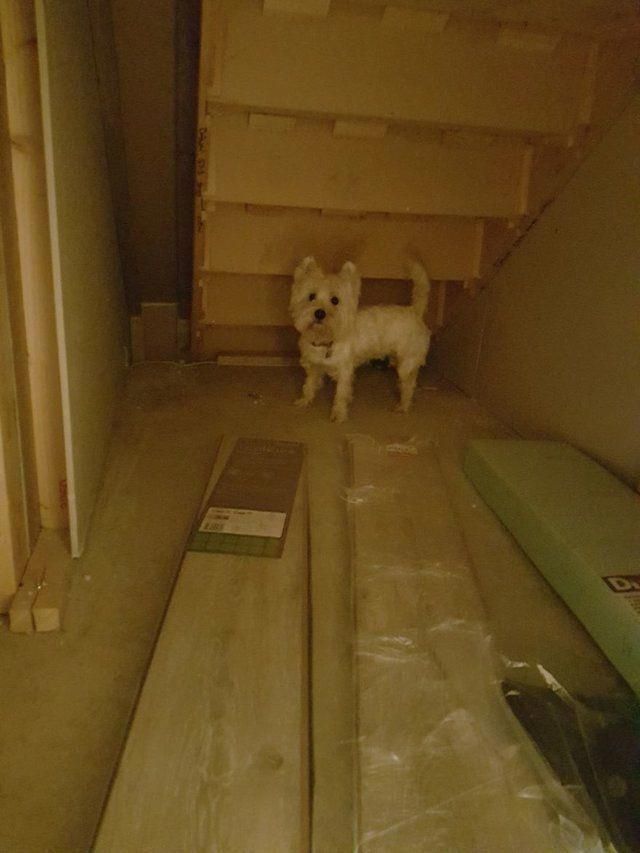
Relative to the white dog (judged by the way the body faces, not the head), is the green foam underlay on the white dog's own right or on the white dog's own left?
on the white dog's own left

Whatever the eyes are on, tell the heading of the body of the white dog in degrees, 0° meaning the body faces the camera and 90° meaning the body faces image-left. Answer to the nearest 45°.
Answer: approximately 45°

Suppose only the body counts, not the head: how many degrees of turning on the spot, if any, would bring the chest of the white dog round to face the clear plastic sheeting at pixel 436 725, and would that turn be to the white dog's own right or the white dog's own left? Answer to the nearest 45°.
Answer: approximately 45° to the white dog's own left
